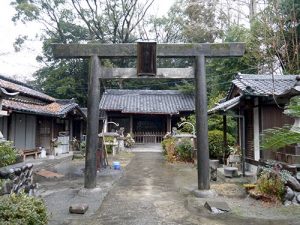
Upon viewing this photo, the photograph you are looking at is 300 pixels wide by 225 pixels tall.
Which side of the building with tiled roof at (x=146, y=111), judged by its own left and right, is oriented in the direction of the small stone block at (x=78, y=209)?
front

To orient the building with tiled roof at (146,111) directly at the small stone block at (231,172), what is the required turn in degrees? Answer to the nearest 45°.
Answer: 0° — it already faces it

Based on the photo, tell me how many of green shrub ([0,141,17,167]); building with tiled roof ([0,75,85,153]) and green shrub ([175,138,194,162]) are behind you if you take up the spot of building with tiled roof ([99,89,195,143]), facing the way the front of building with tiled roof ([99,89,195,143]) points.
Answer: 0

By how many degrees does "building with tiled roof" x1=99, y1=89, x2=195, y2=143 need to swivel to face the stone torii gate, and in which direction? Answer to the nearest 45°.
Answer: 0° — it already faces it

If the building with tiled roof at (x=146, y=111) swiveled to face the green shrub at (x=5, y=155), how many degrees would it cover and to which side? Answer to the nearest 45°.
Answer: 0° — it already faces it

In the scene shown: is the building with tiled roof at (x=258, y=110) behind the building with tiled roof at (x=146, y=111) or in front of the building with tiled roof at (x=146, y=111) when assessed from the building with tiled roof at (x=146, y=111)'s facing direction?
in front

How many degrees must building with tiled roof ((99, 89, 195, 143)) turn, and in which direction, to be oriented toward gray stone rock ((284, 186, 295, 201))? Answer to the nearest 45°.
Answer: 0° — it already faces it

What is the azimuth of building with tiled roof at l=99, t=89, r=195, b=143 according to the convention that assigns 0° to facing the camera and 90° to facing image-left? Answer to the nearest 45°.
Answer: approximately 0°

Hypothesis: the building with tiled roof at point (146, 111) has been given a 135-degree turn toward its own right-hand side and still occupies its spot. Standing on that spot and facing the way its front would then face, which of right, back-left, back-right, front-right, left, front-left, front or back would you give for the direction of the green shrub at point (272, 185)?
back-left

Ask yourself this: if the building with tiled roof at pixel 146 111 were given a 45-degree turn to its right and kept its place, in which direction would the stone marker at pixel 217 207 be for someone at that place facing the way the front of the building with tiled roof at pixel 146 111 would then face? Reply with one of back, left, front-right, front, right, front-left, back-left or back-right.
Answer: front-left

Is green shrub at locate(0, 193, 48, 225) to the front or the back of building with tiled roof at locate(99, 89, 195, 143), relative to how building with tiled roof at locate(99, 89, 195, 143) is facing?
to the front

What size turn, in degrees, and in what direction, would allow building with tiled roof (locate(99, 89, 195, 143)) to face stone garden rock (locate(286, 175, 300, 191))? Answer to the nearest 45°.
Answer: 0° — it already faces it

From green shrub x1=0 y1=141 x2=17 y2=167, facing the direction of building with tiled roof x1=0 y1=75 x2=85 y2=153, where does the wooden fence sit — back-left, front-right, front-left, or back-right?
front-right
